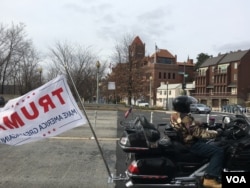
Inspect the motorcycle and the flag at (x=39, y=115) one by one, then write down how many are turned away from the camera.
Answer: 1

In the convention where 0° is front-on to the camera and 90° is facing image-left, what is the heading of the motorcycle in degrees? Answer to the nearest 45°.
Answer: approximately 270°

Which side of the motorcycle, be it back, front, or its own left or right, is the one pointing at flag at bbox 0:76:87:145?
back

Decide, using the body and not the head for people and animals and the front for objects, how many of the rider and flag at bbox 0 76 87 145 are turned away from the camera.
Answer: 1
